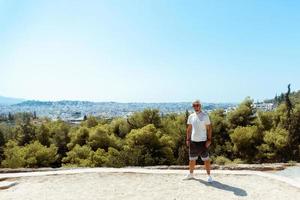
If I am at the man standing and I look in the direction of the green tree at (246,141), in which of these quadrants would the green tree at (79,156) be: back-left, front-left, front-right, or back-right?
front-left

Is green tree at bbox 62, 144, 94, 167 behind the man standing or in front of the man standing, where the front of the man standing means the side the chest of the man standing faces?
behind

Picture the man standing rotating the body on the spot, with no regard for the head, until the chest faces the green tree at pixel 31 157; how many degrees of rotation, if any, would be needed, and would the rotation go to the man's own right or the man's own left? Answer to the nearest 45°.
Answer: approximately 135° to the man's own right

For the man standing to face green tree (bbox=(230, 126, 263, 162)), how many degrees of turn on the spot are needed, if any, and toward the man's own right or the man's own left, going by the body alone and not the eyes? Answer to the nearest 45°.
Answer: approximately 180°

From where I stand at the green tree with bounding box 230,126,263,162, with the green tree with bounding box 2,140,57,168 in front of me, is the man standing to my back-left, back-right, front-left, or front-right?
front-left

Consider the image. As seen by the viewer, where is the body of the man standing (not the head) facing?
toward the camera
